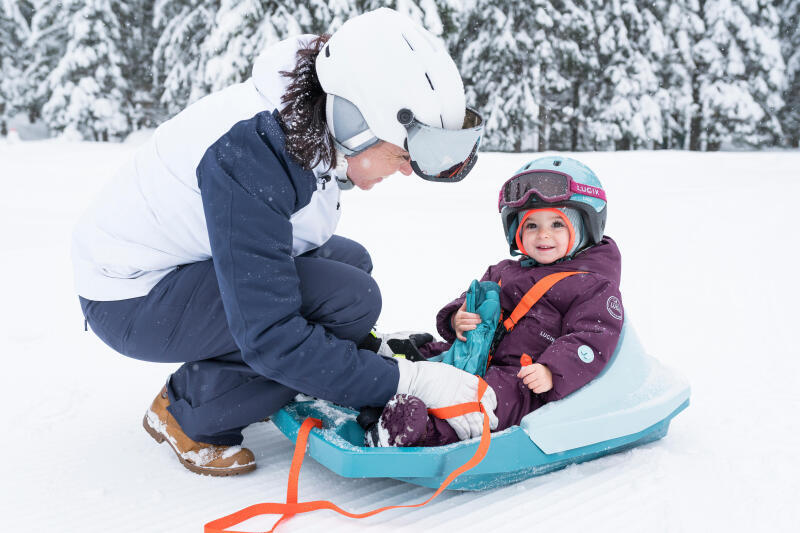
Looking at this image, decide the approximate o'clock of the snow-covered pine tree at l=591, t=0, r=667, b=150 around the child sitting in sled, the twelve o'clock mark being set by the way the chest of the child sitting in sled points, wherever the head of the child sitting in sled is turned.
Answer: The snow-covered pine tree is roughly at 5 o'clock from the child sitting in sled.

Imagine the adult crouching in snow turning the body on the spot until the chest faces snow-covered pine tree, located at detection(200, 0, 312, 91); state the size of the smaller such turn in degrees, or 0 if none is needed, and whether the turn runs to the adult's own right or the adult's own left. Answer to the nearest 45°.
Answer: approximately 90° to the adult's own left

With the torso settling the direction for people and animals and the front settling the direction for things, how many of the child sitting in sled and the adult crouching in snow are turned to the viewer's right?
1

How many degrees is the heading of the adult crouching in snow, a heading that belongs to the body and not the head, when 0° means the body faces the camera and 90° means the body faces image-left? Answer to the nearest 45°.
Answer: approximately 270°

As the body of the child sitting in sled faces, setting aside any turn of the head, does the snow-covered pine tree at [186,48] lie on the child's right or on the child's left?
on the child's right

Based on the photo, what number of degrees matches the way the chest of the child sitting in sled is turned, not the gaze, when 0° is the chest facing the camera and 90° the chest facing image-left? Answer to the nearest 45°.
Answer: approximately 45°

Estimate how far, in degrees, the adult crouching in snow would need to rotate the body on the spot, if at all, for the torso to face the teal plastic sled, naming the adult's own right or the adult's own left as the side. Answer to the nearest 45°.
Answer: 0° — they already face it

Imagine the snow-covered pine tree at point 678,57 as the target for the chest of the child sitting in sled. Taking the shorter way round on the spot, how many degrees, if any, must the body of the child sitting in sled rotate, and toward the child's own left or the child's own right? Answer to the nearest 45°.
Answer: approximately 135° to the child's own right
